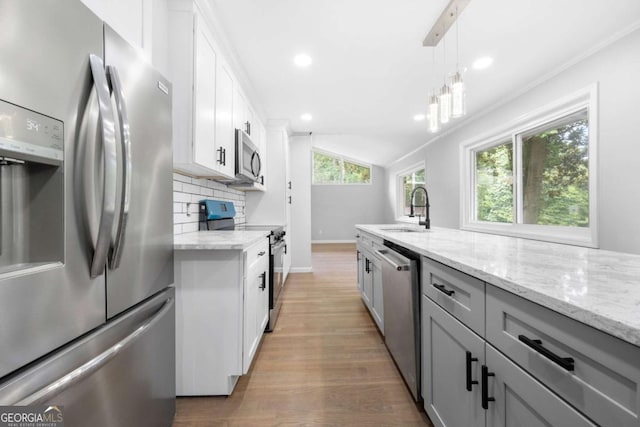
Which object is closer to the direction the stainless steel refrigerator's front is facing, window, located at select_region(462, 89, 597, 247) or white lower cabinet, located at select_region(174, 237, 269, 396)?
the window

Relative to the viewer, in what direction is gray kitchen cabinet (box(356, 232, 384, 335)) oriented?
to the viewer's left

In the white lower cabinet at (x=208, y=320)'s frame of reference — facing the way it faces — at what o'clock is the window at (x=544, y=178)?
The window is roughly at 12 o'clock from the white lower cabinet.

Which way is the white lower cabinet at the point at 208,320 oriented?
to the viewer's right

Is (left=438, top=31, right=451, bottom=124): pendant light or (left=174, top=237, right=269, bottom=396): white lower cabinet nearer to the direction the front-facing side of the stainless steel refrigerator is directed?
the pendant light

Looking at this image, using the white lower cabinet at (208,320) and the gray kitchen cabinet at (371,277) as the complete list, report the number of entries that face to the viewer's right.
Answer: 1

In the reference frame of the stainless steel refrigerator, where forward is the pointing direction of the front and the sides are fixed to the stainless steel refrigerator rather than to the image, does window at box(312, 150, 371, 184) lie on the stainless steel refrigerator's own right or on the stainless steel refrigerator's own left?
on the stainless steel refrigerator's own left

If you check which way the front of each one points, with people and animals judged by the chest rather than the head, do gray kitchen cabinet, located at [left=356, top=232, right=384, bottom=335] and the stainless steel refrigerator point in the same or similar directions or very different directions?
very different directions

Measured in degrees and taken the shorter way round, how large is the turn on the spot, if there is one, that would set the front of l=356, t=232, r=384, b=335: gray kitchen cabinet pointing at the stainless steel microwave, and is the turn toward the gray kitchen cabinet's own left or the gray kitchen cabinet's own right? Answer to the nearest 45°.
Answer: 0° — it already faces it

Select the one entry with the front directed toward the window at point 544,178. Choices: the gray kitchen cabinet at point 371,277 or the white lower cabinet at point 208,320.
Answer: the white lower cabinet

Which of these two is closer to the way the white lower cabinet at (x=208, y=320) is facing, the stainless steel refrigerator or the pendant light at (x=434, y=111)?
the pendant light

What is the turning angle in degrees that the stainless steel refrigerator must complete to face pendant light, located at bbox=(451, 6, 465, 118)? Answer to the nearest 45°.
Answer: approximately 45° to its left

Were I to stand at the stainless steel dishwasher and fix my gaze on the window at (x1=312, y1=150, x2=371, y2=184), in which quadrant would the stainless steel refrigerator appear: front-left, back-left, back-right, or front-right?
back-left
